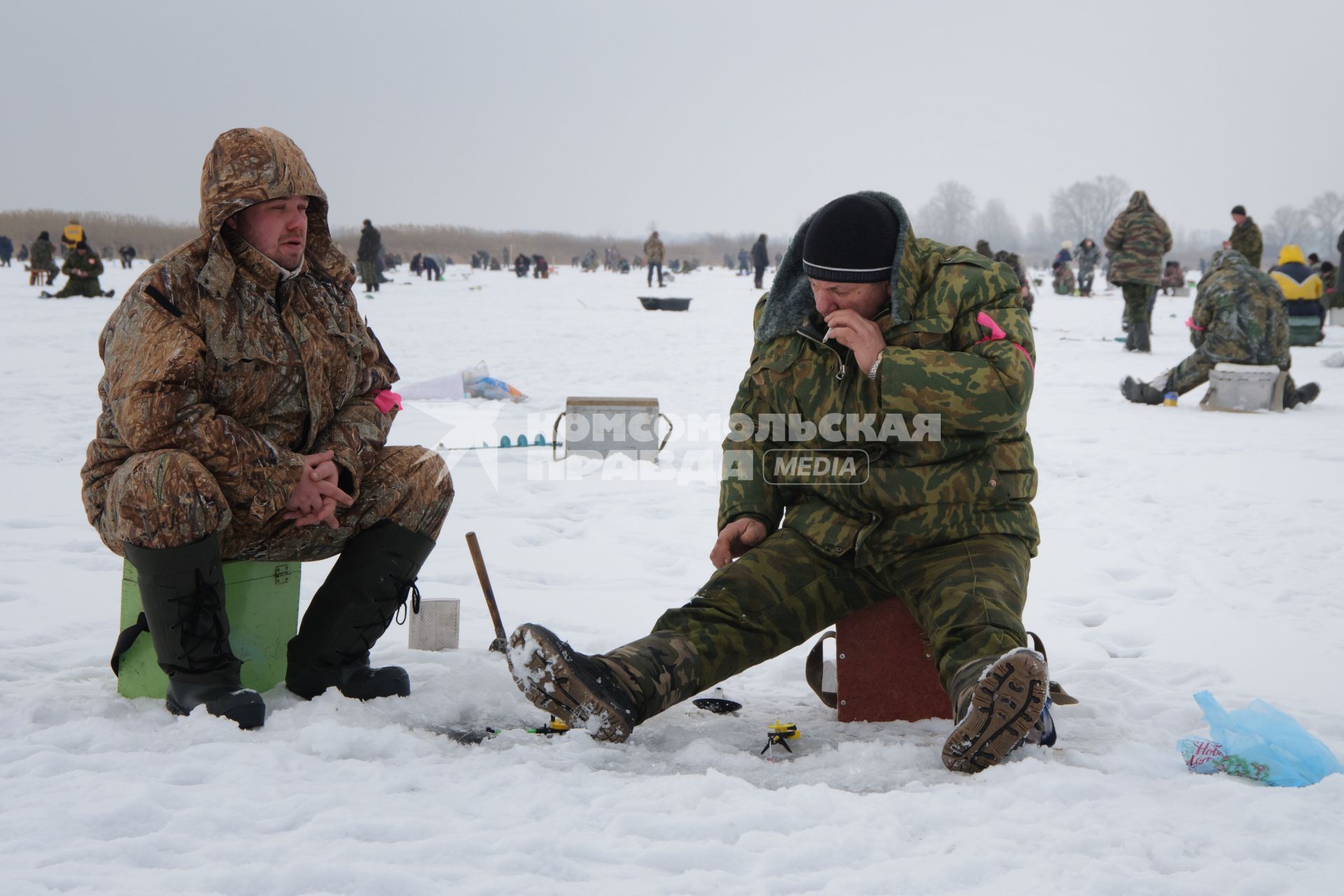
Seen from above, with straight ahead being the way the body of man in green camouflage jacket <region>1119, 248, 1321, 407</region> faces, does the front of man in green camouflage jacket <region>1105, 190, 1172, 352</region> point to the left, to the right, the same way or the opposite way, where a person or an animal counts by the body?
the same way

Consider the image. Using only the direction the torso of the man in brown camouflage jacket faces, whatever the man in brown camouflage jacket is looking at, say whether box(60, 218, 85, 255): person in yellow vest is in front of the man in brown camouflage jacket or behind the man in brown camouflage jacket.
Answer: behind

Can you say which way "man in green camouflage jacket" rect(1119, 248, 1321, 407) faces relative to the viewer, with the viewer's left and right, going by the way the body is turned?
facing away from the viewer

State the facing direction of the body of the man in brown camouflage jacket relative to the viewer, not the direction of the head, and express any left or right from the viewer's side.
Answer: facing the viewer and to the right of the viewer

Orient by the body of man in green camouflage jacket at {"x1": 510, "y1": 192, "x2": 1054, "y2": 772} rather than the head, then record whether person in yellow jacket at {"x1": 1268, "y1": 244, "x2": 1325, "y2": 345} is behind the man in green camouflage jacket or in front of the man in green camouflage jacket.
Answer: behind

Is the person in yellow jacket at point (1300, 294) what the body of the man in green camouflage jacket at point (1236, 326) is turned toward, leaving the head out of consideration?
yes

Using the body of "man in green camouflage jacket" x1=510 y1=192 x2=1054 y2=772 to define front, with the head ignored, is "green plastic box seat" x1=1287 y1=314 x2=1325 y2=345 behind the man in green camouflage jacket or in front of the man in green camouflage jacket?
behind

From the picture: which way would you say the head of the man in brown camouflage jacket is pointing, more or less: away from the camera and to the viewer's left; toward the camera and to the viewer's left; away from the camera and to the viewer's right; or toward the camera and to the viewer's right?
toward the camera and to the viewer's right

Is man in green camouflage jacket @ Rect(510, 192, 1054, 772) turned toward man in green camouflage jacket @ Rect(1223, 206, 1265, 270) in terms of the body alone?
no

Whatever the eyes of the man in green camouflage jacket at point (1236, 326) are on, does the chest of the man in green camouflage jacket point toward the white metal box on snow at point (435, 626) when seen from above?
no

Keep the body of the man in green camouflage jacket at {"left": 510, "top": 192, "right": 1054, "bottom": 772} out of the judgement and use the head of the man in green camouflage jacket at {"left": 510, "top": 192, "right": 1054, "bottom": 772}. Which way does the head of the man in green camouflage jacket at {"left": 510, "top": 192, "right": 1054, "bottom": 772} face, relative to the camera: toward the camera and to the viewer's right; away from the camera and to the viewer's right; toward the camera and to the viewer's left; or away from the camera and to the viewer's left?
toward the camera and to the viewer's left
